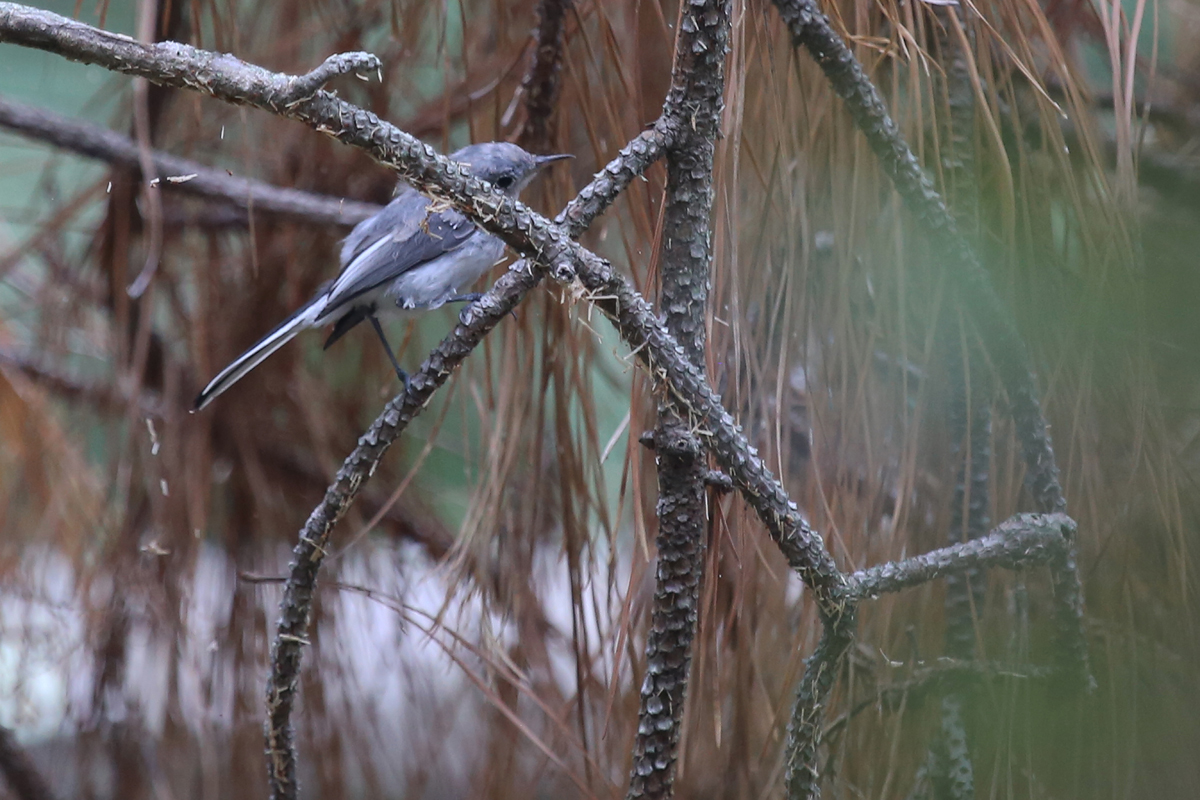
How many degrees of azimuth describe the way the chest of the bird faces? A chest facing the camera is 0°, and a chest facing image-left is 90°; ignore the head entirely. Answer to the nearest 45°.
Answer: approximately 270°
